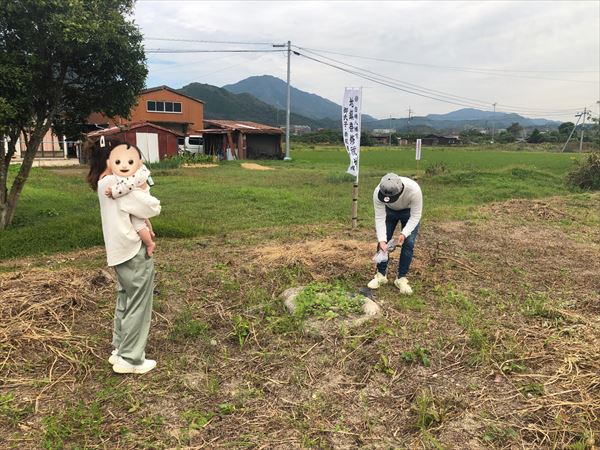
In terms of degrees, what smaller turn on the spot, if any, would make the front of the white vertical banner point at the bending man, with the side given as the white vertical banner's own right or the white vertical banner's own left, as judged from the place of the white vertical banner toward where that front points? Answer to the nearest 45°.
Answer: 0° — it already faces them

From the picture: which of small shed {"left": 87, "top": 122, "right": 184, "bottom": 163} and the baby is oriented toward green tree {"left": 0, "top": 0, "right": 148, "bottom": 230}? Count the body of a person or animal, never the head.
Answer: the small shed

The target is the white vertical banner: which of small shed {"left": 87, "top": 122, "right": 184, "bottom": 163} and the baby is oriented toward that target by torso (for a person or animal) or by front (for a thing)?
the small shed

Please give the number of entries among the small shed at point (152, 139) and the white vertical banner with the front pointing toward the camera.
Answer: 2

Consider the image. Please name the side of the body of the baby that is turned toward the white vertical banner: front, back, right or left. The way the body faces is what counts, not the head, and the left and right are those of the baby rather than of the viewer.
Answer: back

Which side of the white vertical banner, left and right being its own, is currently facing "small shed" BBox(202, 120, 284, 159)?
back

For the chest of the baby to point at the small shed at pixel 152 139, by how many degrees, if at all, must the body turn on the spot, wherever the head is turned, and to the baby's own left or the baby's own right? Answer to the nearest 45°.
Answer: approximately 135° to the baby's own right

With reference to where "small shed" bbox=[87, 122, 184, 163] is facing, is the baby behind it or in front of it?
in front

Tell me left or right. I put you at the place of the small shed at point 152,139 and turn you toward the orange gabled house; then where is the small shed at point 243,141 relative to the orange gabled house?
right

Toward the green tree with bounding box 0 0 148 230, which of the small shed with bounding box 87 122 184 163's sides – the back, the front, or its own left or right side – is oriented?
front

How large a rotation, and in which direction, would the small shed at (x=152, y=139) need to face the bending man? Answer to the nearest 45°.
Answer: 0° — it already faces them

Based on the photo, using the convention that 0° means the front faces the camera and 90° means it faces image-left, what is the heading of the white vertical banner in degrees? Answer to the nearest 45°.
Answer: approximately 0°

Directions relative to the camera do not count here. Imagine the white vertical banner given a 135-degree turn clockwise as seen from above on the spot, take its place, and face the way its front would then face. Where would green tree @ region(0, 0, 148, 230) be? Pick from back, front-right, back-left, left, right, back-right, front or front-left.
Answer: front-left
